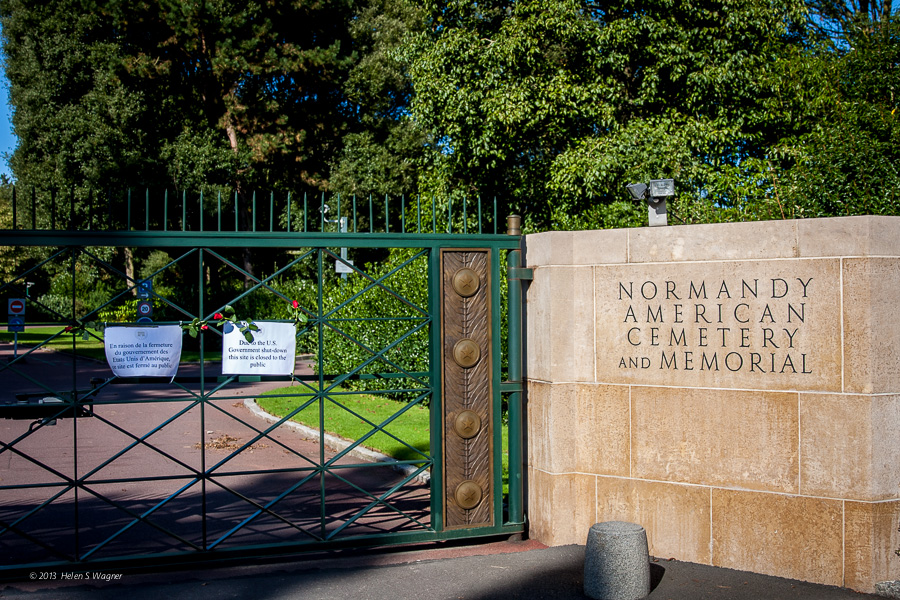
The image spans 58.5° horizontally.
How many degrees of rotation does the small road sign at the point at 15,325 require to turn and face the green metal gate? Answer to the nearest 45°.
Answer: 0° — it already faces it

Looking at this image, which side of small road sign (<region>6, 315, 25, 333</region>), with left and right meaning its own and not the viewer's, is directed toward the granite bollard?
front

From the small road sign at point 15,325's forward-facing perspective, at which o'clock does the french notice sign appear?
The french notice sign is roughly at 12 o'clock from the small road sign.

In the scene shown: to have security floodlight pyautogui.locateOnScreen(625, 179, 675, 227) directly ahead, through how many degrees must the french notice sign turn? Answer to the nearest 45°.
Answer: approximately 90° to its left

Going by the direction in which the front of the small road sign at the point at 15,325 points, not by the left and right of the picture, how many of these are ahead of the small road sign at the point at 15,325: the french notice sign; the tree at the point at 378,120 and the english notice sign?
2

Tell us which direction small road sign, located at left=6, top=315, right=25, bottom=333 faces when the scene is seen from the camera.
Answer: facing the viewer

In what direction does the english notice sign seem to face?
toward the camera

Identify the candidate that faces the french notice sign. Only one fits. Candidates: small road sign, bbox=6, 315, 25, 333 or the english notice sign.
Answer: the small road sign

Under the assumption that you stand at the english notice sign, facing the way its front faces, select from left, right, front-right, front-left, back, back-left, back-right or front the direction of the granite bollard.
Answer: front-left

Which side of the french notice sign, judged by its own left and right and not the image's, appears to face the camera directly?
front

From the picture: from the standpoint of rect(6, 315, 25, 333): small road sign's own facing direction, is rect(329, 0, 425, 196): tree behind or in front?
behind

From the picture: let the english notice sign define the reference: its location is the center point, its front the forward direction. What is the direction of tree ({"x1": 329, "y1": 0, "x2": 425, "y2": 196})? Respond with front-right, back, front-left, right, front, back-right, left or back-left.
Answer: back

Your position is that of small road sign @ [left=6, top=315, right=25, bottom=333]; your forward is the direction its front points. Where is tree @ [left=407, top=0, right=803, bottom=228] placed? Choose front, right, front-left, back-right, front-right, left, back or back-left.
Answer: left

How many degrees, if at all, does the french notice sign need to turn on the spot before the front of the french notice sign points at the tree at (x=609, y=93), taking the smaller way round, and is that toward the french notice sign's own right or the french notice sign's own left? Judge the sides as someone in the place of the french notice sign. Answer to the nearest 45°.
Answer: approximately 135° to the french notice sign's own left
